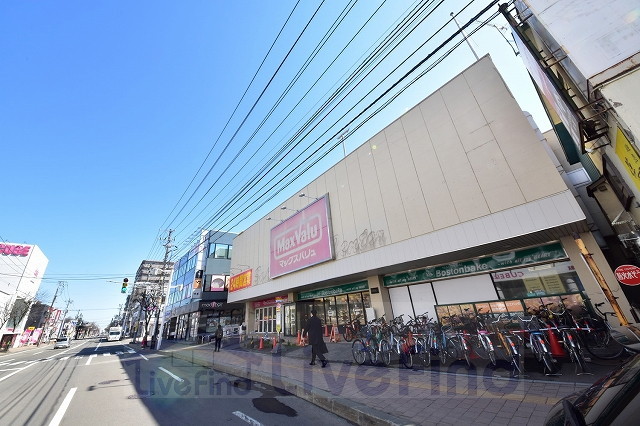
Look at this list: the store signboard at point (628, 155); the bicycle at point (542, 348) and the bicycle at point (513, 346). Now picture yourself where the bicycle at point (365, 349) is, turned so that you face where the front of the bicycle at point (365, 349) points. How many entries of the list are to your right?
3

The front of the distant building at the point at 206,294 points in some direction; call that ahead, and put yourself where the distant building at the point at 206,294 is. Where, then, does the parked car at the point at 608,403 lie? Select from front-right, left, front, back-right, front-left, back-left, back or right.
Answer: front-left

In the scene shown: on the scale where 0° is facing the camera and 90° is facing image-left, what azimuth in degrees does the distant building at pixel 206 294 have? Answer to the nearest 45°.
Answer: approximately 45°

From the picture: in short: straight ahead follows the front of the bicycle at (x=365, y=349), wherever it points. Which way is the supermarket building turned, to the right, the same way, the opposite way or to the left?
the opposite way

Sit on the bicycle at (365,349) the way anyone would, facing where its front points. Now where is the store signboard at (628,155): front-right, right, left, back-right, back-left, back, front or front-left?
right

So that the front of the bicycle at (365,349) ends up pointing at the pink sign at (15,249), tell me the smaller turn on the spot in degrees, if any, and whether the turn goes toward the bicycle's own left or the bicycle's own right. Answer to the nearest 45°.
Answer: approximately 135° to the bicycle's own left

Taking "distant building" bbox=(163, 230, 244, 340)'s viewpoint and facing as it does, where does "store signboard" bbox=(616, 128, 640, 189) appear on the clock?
The store signboard is roughly at 10 o'clock from the distant building.

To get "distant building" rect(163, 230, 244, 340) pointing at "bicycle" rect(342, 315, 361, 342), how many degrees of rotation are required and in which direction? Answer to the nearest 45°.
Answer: approximately 45° to its left

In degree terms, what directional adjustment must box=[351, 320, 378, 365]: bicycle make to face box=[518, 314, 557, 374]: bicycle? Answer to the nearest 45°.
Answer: approximately 90° to its right

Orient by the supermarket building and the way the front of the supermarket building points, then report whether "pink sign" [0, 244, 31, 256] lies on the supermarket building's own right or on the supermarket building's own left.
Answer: on the supermarket building's own right

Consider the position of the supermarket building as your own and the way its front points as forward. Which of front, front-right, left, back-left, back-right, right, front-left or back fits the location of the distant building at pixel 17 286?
front-right

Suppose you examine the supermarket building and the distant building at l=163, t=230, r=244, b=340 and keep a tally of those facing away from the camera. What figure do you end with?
0

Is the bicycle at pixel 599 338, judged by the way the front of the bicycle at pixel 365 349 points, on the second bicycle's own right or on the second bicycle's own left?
on the second bicycle's own right

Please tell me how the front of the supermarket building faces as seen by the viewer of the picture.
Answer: facing the viewer and to the left of the viewer

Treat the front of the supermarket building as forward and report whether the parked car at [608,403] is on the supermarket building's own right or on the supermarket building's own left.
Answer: on the supermarket building's own left
